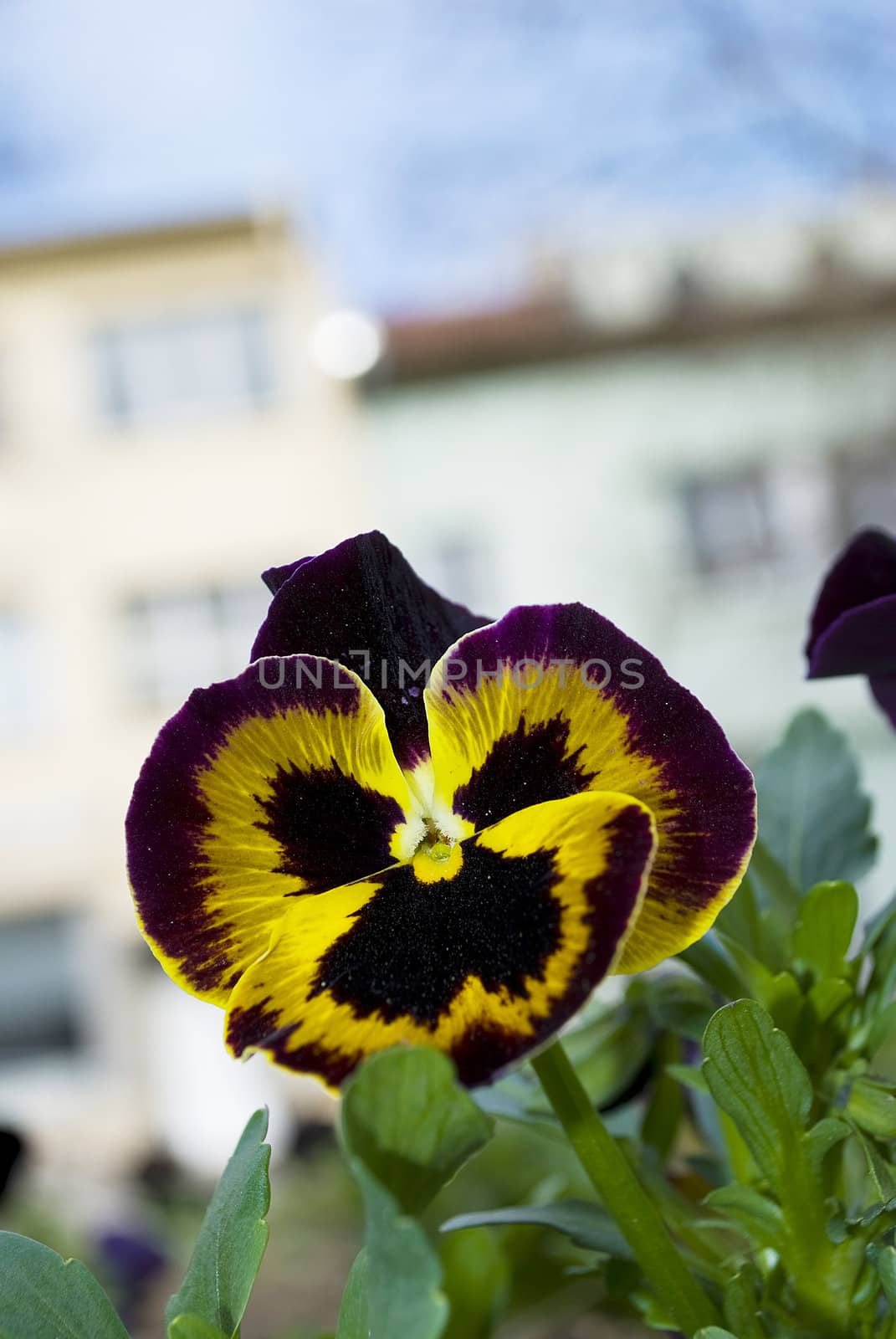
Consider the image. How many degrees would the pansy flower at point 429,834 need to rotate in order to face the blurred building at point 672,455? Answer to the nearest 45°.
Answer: approximately 180°

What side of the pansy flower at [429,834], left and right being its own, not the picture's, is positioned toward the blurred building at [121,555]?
back

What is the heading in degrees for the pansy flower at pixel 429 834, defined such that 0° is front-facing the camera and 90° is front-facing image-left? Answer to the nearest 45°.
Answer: approximately 0°
